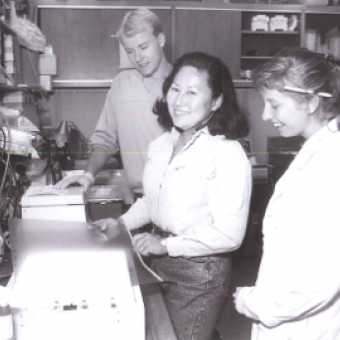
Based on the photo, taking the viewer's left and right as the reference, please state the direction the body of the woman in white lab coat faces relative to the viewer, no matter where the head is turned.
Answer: facing to the left of the viewer

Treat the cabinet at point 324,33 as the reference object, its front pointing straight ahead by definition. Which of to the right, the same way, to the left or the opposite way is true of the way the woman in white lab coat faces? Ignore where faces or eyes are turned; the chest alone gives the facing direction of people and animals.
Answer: to the right

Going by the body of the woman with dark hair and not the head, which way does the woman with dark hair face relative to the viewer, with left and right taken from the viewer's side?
facing the viewer and to the left of the viewer

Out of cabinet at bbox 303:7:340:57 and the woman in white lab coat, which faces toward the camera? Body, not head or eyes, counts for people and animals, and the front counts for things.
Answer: the cabinet

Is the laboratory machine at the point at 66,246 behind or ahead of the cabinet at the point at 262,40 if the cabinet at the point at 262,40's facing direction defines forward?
ahead

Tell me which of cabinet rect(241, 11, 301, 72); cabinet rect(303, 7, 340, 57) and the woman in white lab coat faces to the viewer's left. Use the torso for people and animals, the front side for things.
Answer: the woman in white lab coat

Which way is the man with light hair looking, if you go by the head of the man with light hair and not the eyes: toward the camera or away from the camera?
toward the camera

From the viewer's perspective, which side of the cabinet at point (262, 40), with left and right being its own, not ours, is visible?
front

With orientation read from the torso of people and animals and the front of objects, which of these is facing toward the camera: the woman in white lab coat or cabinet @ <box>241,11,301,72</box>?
the cabinet
